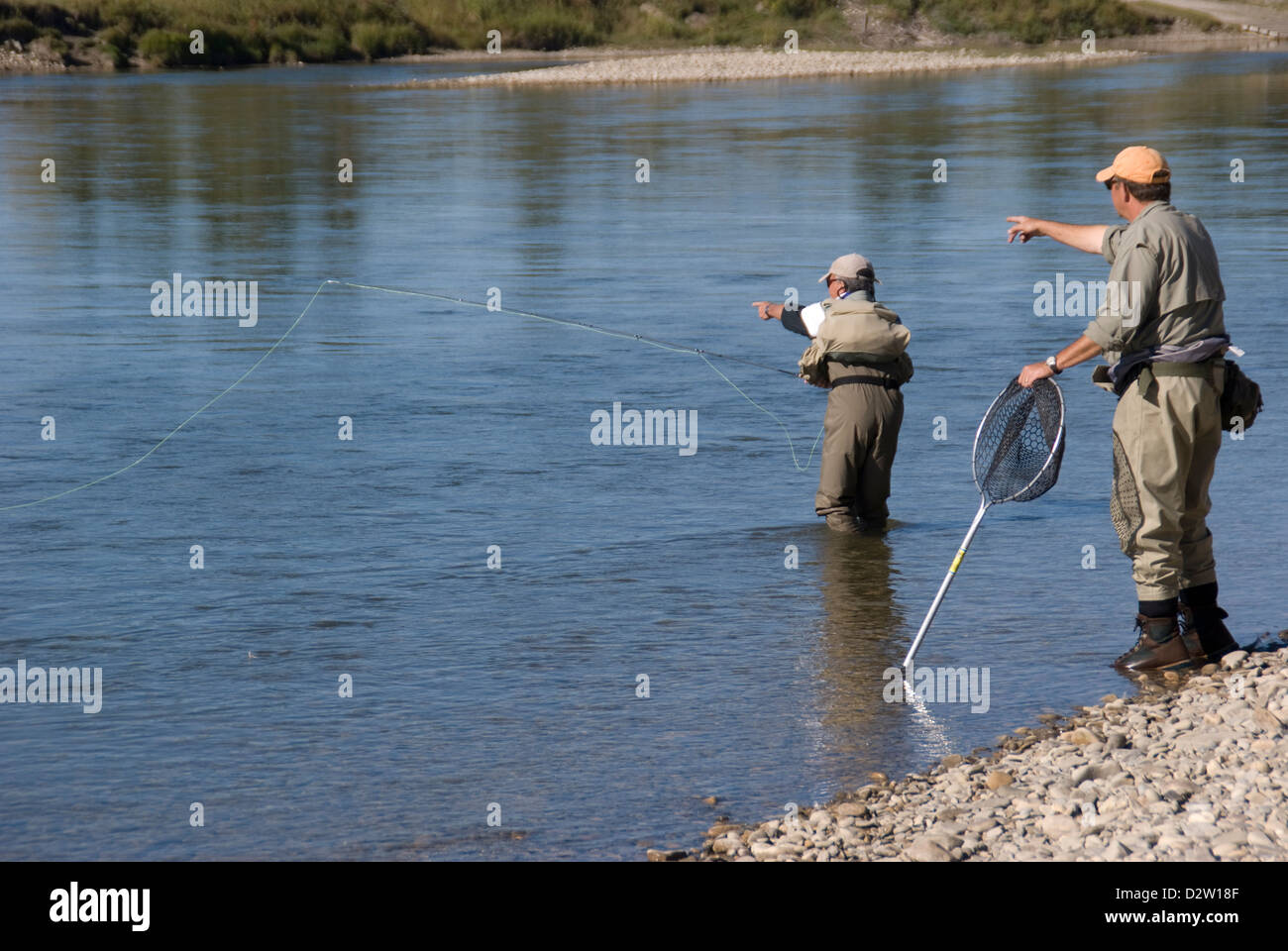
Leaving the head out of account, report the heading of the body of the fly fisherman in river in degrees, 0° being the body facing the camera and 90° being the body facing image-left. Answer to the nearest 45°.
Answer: approximately 135°

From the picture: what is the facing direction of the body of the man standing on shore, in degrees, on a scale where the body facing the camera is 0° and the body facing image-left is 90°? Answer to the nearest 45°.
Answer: approximately 135°

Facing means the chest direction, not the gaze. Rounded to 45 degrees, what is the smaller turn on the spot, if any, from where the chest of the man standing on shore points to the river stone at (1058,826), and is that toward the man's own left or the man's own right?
approximately 135° to the man's own left

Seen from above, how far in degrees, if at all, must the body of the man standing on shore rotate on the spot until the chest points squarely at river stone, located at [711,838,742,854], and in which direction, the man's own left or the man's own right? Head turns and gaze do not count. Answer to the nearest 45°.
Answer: approximately 90° to the man's own left

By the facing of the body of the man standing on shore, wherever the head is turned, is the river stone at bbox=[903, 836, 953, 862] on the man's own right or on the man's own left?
on the man's own left
